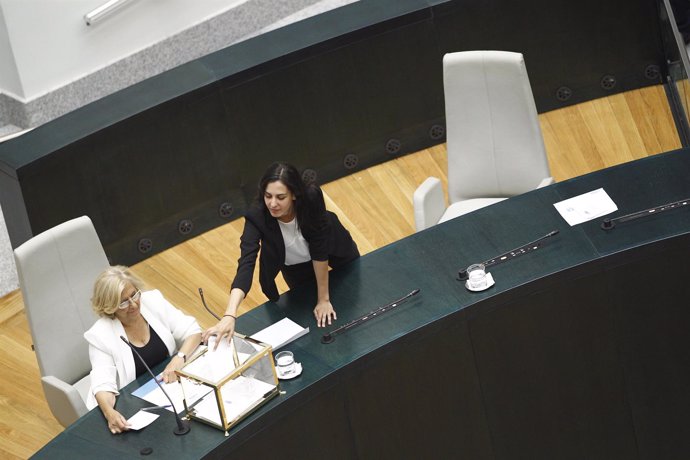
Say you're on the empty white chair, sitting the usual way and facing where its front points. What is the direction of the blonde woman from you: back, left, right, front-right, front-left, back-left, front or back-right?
front-right

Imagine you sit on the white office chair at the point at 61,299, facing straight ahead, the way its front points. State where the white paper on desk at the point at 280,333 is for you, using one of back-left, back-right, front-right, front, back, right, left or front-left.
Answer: front

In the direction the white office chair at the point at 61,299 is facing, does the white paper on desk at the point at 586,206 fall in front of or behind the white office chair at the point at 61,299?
in front

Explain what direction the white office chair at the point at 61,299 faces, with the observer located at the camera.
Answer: facing the viewer and to the right of the viewer

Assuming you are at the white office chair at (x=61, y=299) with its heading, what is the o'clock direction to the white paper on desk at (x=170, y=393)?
The white paper on desk is roughly at 1 o'clock from the white office chair.

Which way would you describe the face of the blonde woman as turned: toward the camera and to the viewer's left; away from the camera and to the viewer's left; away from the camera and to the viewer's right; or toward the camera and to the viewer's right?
toward the camera and to the viewer's right

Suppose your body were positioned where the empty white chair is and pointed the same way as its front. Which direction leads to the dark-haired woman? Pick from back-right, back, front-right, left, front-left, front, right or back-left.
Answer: front-right

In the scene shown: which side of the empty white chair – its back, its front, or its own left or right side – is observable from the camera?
front

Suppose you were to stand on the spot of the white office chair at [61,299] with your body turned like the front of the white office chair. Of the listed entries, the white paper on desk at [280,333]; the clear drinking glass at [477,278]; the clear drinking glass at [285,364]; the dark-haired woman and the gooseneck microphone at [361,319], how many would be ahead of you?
5

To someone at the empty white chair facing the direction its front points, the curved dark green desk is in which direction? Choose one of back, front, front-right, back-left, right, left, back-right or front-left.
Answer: front

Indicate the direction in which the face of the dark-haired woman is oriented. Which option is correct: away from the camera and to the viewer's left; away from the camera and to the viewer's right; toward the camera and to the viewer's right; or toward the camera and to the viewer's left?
toward the camera and to the viewer's left
